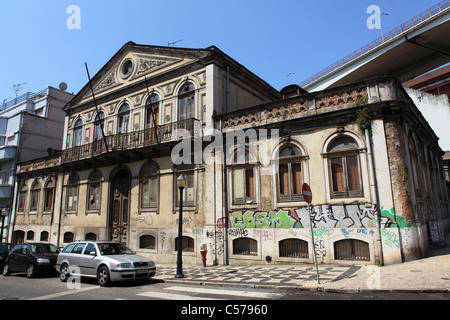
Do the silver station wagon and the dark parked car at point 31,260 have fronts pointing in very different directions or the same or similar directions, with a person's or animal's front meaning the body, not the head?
same or similar directions

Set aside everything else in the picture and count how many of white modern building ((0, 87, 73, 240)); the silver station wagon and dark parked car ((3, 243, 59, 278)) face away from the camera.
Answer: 0

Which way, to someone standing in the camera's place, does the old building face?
facing the viewer and to the left of the viewer

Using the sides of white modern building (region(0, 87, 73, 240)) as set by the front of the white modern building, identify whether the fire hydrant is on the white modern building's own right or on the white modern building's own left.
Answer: on the white modern building's own left
